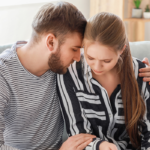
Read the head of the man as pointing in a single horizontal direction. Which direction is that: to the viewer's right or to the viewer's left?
to the viewer's right

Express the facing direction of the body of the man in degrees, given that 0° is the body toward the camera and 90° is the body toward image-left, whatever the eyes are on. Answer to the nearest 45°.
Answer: approximately 315°

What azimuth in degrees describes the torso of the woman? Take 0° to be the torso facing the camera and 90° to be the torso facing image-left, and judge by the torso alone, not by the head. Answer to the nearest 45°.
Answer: approximately 0°
